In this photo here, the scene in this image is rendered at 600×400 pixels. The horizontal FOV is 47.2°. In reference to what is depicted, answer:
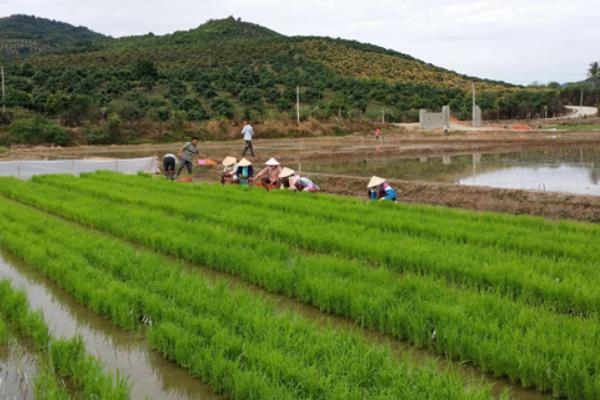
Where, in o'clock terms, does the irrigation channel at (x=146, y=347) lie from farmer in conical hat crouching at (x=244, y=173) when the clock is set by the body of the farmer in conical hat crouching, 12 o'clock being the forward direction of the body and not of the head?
The irrigation channel is roughly at 12 o'clock from the farmer in conical hat crouching.

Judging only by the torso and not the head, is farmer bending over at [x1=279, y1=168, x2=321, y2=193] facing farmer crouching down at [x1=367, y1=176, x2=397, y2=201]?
no

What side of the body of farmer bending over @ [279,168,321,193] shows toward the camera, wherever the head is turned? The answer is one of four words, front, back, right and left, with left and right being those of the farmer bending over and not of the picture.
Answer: left

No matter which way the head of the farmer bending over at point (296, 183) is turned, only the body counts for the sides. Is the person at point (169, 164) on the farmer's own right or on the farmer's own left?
on the farmer's own right

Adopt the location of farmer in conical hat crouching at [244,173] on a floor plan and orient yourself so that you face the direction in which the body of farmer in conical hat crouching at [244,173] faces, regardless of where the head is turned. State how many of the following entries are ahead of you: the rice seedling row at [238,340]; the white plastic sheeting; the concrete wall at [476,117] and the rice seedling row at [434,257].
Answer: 2

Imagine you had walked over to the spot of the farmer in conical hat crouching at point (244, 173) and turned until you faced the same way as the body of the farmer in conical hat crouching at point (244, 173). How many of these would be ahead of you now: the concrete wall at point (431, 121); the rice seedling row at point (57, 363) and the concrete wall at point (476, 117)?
1

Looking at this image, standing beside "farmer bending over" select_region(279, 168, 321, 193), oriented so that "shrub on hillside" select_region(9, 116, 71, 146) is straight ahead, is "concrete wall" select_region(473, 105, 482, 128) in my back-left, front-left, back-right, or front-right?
front-right

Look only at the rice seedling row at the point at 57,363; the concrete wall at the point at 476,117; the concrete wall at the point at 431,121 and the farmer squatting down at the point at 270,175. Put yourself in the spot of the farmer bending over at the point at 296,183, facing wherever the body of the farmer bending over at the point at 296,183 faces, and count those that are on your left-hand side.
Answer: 1

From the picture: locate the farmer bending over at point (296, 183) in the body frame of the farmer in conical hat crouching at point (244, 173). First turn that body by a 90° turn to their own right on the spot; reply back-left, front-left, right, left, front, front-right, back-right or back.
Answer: back-left

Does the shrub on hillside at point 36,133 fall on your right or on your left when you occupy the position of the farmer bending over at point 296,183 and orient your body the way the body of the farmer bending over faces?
on your right

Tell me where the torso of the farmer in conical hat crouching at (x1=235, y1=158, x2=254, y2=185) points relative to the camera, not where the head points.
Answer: toward the camera

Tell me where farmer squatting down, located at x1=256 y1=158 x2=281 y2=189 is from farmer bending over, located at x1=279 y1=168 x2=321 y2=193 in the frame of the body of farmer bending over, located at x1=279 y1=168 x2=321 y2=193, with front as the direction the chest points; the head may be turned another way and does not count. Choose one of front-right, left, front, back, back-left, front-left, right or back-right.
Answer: front-right

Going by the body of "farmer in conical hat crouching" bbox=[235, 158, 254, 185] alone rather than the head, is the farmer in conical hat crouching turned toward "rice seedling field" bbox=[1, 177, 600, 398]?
yes

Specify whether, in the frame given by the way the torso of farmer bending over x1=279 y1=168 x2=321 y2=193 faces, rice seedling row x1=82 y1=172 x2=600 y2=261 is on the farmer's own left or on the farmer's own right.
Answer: on the farmer's own left
